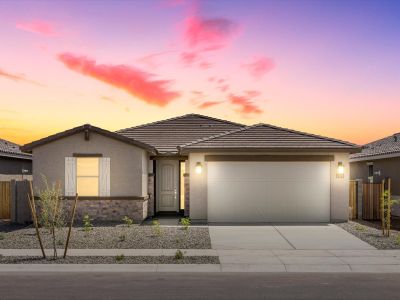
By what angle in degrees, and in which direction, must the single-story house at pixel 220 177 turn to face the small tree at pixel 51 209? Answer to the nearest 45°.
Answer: approximately 45° to its right

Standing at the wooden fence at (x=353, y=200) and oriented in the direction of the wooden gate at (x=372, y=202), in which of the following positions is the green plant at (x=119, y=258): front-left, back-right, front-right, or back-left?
back-right

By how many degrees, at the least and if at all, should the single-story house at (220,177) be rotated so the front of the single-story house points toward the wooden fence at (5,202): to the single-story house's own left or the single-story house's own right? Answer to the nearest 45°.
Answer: approximately 90° to the single-story house's own right

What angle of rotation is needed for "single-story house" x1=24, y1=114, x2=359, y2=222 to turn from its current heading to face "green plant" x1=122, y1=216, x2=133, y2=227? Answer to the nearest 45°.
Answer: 0° — it already faces it

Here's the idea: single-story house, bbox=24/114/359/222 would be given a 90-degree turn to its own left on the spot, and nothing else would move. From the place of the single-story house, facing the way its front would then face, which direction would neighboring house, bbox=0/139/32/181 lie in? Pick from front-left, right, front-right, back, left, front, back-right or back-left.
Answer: back-left

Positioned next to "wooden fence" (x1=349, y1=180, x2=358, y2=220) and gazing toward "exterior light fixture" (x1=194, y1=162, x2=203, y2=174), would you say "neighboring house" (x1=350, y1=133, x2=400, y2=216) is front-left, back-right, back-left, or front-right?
back-right

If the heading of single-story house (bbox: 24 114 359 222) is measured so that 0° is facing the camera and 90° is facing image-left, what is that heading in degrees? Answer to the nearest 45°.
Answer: approximately 0°

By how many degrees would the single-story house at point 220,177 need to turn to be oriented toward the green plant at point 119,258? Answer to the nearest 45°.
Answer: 0° — it already faces it

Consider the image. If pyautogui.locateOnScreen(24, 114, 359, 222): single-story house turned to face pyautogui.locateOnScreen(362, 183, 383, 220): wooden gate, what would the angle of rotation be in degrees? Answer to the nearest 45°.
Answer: approximately 90° to its left
